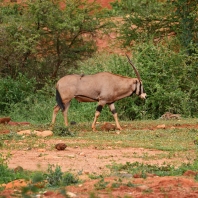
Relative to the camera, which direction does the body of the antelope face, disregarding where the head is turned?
to the viewer's right

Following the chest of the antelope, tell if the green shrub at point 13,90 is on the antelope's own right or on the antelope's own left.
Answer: on the antelope's own left

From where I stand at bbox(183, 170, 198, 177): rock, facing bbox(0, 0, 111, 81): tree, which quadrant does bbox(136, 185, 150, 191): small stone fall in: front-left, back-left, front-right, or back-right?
back-left

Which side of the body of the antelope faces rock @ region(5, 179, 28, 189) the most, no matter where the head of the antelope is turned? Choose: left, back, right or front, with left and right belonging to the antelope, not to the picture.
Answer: right

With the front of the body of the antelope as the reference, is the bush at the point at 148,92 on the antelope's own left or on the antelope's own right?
on the antelope's own left

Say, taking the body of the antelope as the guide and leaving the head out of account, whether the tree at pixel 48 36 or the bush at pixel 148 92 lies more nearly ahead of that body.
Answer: the bush

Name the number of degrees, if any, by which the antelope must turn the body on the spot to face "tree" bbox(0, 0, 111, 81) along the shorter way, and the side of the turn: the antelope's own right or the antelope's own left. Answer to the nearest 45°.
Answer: approximately 90° to the antelope's own left

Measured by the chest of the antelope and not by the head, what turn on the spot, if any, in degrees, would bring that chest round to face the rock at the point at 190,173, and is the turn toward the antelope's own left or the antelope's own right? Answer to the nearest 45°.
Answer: approximately 90° to the antelope's own right

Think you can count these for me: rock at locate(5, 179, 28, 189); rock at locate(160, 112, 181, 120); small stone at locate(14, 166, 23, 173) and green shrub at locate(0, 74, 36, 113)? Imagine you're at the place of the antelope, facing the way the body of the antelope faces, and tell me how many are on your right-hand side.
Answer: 2
